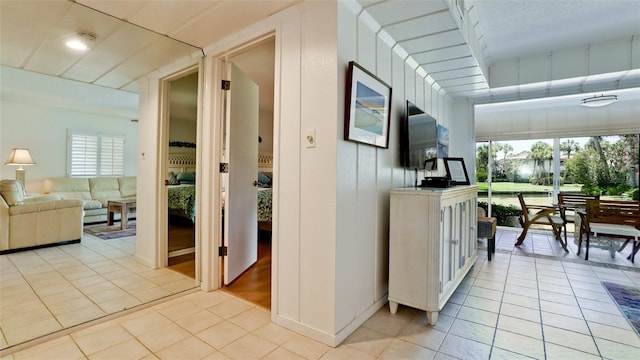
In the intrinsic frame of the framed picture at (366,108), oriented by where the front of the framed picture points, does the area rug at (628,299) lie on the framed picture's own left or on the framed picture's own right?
on the framed picture's own left

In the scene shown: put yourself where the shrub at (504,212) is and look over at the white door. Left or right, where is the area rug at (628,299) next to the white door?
left

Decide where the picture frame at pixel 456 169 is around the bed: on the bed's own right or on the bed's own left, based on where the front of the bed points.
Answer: on the bed's own left
